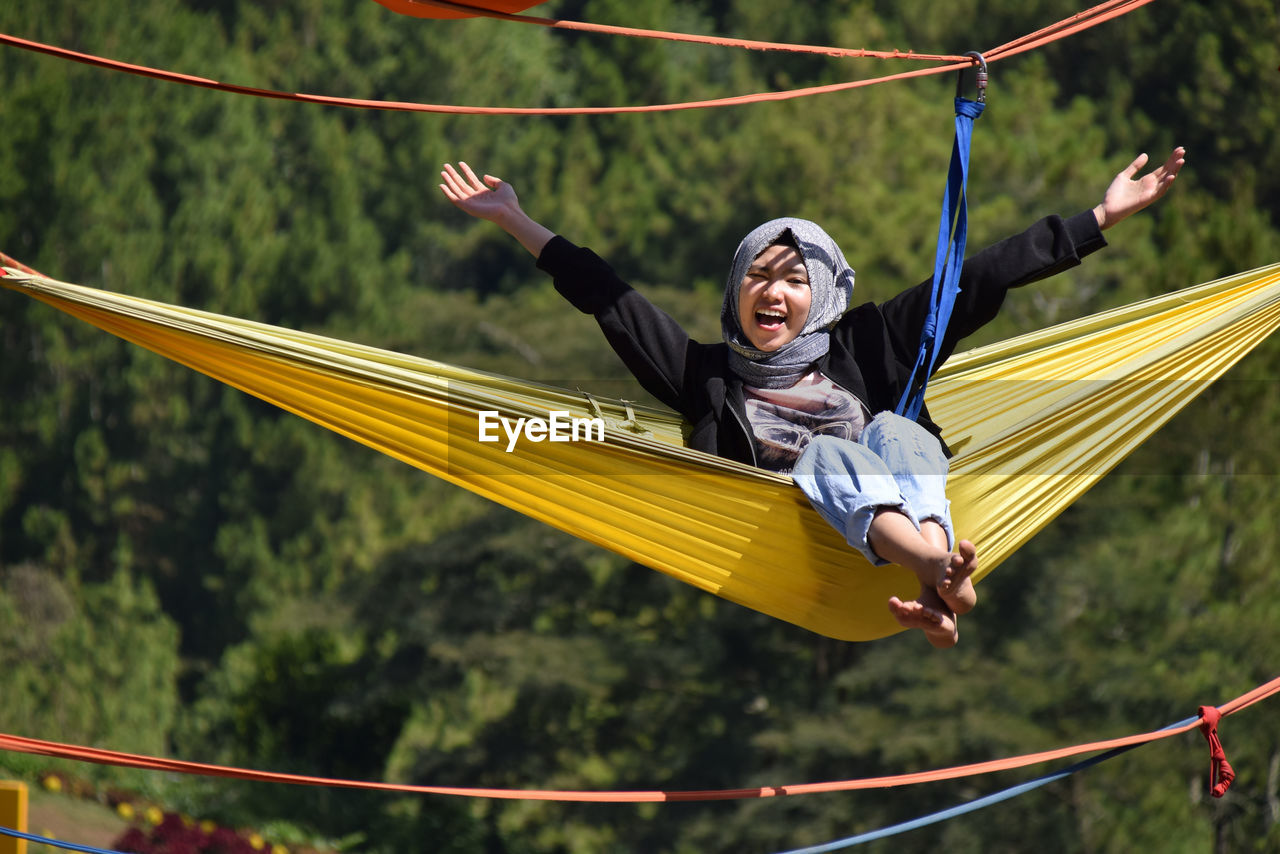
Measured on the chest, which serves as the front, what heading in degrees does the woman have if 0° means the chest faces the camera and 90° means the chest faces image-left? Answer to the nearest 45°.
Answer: approximately 0°
